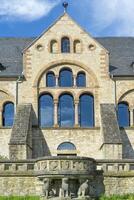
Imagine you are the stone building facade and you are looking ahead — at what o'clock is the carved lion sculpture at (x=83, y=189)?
The carved lion sculpture is roughly at 12 o'clock from the stone building facade.

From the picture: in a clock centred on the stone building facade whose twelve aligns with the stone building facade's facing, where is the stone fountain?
The stone fountain is roughly at 12 o'clock from the stone building facade.

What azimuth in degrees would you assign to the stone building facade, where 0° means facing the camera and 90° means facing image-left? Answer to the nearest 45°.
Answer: approximately 0°

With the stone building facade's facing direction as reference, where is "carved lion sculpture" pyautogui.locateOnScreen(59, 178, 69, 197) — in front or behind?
in front

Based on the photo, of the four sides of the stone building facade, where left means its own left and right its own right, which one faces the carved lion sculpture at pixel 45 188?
front

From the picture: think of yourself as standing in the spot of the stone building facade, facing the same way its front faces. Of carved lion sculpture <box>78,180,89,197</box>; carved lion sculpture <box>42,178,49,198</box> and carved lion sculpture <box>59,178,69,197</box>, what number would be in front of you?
3
